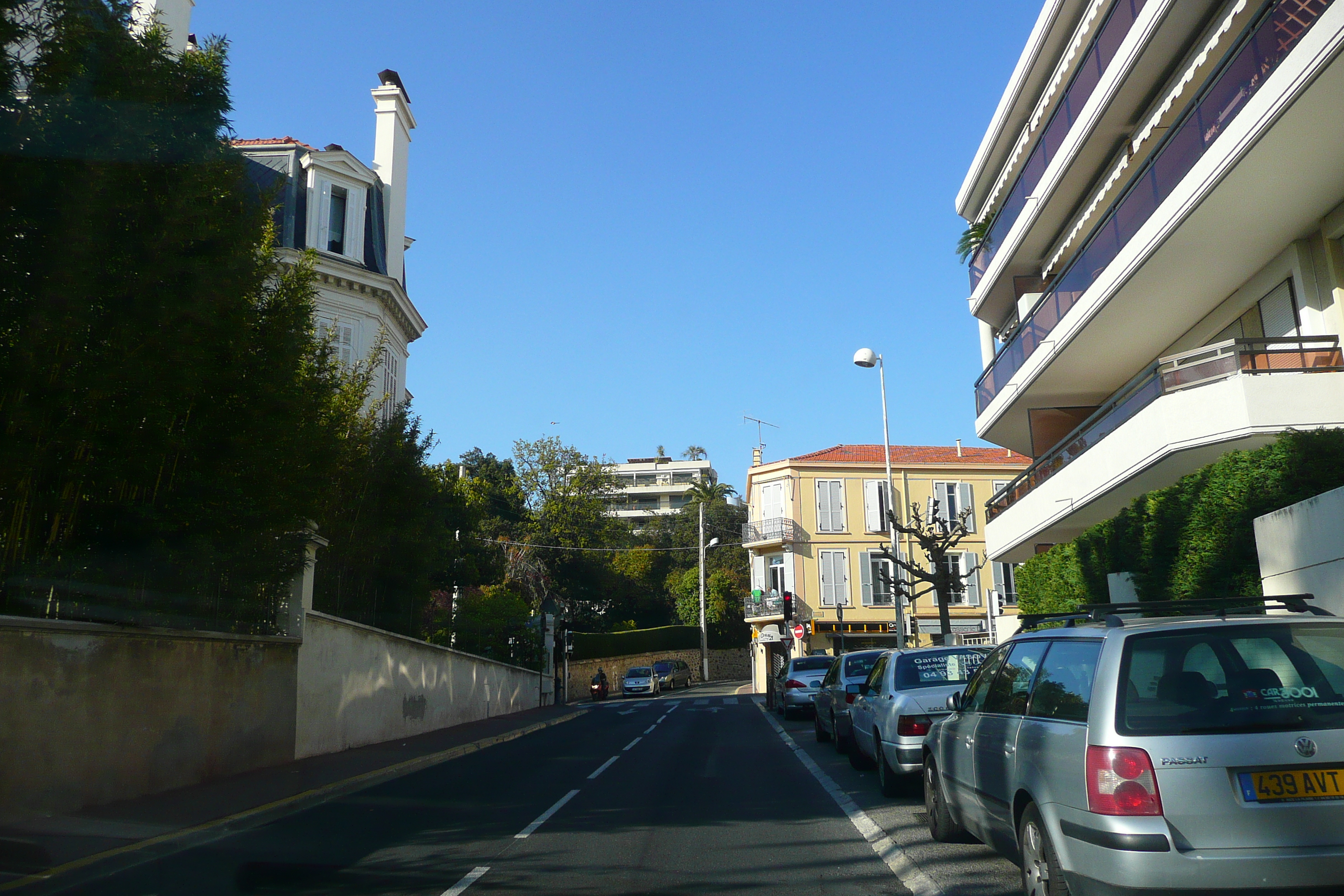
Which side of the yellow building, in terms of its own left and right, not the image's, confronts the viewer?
front

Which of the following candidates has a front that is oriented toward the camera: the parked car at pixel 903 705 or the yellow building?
the yellow building

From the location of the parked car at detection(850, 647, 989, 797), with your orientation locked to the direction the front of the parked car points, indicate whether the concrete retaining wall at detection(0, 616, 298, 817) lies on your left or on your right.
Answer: on your left

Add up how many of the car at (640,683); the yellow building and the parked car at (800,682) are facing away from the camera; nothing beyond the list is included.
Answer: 1

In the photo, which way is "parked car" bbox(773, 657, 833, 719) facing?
away from the camera

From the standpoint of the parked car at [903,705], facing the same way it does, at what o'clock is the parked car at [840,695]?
the parked car at [840,695] is roughly at 1 o'clock from the parked car at [903,705].

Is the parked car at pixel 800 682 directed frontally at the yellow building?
yes

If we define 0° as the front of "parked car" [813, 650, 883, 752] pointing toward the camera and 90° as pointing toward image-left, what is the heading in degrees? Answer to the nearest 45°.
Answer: approximately 135°

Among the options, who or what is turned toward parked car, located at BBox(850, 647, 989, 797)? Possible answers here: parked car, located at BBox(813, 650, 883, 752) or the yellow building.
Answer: the yellow building

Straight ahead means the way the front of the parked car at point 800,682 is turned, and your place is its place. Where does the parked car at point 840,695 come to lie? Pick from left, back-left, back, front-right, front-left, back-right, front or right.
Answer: back

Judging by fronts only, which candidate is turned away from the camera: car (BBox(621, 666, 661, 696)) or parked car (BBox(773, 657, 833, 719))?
parked car (BBox(773, 657, 833, 719))

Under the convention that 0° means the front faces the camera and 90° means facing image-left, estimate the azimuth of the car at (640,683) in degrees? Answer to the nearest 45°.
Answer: approximately 0°

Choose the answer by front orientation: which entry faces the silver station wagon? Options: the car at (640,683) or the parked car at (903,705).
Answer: the car at (640,683)

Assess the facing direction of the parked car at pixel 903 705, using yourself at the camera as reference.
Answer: facing away from the viewer and to the left of the viewer

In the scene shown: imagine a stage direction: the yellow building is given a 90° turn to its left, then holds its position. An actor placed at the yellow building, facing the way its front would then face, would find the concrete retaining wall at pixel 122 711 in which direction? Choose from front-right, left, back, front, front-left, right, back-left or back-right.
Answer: right

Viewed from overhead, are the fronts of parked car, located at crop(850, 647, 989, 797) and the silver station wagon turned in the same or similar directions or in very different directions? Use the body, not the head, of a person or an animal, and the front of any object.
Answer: same or similar directions

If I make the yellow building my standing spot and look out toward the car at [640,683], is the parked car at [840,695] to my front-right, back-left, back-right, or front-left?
front-left

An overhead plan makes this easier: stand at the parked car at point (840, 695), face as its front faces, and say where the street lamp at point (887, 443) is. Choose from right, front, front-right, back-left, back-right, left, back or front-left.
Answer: front-right

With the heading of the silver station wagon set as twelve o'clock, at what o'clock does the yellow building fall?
The yellow building is roughly at 1 o'clock from the silver station wagon.

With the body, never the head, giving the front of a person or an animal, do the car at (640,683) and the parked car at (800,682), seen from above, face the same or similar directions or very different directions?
very different directions
